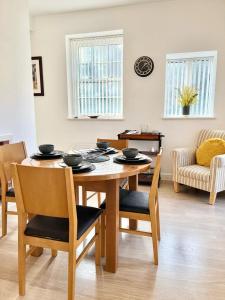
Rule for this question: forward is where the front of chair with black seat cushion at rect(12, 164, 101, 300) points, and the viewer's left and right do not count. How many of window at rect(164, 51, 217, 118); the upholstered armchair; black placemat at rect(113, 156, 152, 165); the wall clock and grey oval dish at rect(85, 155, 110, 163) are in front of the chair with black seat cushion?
5

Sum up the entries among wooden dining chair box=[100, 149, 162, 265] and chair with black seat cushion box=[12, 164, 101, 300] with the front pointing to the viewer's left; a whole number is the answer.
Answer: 1

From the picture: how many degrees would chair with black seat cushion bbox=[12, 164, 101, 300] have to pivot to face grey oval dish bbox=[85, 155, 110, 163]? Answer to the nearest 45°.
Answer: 0° — it already faces it

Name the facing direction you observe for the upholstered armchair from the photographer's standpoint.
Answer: facing the viewer and to the left of the viewer

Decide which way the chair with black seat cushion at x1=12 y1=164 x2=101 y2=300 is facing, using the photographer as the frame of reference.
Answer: facing away from the viewer and to the right of the viewer

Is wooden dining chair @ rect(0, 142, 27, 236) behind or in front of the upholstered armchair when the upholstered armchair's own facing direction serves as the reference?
in front

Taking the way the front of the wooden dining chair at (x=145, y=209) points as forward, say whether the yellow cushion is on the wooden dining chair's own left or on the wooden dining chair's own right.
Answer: on the wooden dining chair's own right

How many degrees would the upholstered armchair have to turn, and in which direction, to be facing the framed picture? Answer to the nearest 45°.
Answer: approximately 45° to its right

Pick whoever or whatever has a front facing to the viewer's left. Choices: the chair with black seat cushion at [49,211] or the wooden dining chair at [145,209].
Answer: the wooden dining chair

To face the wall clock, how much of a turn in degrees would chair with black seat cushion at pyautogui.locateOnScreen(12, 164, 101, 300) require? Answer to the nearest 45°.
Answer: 0° — it already faces it

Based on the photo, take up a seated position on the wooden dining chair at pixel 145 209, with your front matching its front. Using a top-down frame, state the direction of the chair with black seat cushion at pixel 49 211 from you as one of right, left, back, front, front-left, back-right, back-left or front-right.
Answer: front-left

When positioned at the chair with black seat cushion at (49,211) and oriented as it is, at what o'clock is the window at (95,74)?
The window is roughly at 11 o'clock from the chair with black seat cushion.

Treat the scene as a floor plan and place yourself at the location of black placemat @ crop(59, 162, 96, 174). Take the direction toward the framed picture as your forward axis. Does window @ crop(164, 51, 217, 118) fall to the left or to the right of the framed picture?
right

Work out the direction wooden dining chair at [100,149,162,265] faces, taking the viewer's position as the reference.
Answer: facing to the left of the viewer

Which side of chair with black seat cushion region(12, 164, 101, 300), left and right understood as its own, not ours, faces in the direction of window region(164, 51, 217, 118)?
front
